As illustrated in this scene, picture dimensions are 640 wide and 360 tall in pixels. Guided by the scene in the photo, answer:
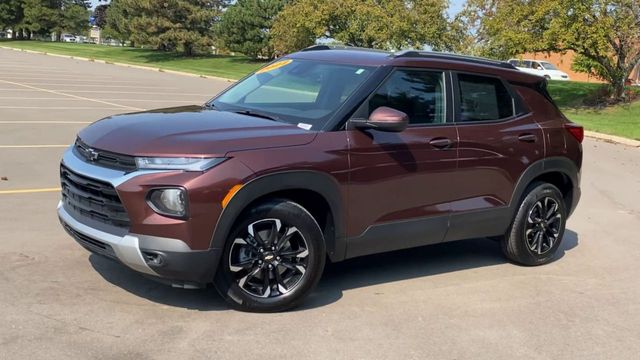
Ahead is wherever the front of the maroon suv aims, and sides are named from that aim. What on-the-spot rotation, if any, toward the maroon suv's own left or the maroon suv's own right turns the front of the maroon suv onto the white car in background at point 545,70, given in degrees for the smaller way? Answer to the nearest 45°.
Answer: approximately 135° to the maroon suv's own right

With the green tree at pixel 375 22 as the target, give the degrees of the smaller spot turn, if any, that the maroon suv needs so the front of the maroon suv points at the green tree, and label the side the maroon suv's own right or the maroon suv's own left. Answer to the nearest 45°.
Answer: approximately 135° to the maroon suv's own right

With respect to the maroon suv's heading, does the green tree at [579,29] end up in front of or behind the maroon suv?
behind

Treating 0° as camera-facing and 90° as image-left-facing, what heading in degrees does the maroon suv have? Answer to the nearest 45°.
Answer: approximately 45°
